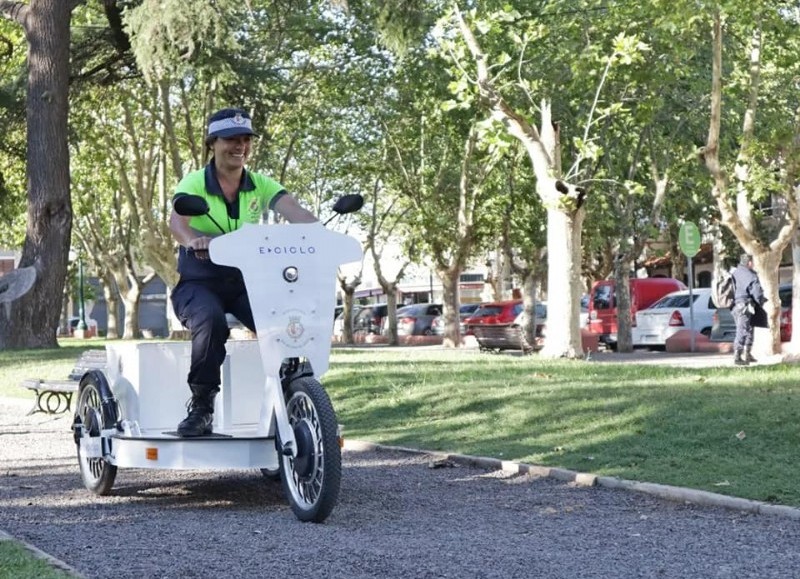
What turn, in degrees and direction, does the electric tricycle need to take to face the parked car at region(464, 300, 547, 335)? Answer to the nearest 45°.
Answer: approximately 135° to its left

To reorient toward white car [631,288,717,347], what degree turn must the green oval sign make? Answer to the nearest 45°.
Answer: approximately 135° to its right

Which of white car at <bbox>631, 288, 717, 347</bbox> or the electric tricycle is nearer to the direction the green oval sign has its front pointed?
the electric tricycle

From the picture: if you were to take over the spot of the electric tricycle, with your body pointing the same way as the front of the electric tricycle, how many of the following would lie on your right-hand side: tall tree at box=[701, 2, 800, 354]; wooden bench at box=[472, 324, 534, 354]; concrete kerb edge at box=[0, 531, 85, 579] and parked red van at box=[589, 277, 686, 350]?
1

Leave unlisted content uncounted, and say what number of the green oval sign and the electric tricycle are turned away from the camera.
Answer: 0

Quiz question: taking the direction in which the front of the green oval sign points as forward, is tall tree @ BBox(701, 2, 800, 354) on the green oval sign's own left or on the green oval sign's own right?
on the green oval sign's own left

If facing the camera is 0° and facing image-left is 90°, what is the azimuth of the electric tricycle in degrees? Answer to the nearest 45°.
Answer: approximately 315°

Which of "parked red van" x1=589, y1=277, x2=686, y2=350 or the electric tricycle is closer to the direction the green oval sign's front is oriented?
the electric tricycle

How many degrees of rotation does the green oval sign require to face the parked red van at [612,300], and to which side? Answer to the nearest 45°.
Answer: approximately 135° to its right

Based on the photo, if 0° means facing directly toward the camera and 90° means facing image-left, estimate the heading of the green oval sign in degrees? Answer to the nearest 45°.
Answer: approximately 45°

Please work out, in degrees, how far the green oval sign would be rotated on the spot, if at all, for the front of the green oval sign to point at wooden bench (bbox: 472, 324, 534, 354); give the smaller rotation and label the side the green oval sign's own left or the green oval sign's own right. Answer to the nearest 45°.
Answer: approximately 90° to the green oval sign's own right
